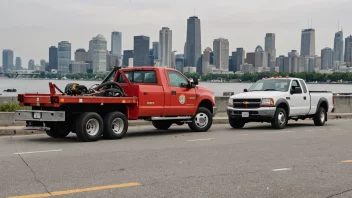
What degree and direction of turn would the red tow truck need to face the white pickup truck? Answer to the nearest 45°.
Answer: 0° — it already faces it

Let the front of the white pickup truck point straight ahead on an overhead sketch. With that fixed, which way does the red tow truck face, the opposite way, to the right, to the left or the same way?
the opposite way

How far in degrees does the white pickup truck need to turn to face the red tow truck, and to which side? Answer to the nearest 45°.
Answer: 0° — it already faces it

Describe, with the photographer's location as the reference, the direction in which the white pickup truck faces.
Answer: facing the viewer and to the left of the viewer

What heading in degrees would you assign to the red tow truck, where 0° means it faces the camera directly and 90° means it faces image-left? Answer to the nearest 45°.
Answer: approximately 225°
